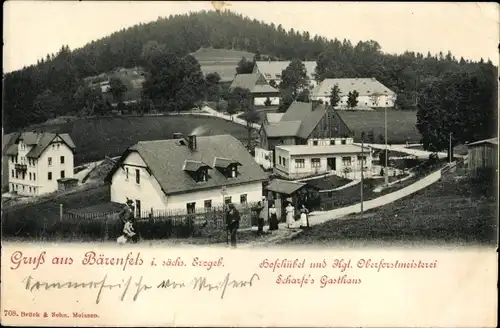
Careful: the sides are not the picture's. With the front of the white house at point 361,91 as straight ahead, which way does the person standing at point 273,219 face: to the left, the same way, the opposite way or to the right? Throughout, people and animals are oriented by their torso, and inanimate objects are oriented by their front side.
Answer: the same way

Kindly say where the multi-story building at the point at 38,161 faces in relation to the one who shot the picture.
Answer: facing the viewer and to the left of the viewer

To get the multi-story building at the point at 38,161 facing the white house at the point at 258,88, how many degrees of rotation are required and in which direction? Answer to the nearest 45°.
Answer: approximately 135° to its left

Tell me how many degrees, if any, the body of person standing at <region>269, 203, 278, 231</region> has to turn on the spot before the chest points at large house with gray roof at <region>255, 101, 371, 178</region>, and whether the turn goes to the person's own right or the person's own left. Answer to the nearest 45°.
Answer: approximately 135° to the person's own left

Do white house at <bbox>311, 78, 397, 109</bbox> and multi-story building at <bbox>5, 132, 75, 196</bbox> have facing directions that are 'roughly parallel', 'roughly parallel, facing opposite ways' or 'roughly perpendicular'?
roughly parallel

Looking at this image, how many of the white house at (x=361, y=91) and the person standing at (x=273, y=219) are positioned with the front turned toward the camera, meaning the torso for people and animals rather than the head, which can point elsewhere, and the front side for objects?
2

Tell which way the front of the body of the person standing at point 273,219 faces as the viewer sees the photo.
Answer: toward the camera

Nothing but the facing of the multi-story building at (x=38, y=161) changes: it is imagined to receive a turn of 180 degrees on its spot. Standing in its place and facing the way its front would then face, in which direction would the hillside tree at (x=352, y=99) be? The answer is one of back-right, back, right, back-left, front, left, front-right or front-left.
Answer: front-right

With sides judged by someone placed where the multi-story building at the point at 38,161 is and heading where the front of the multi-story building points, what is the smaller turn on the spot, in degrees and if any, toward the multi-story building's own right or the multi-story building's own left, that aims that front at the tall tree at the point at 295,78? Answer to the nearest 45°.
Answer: approximately 135° to the multi-story building's own left

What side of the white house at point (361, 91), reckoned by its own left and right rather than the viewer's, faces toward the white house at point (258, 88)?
right

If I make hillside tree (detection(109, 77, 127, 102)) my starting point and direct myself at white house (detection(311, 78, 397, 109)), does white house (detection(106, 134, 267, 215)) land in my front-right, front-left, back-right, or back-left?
front-right

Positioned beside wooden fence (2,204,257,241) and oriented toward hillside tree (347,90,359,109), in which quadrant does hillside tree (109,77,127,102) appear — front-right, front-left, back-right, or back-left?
front-left

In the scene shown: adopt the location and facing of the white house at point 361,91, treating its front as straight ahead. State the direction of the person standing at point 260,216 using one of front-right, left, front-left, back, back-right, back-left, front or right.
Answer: front-right
